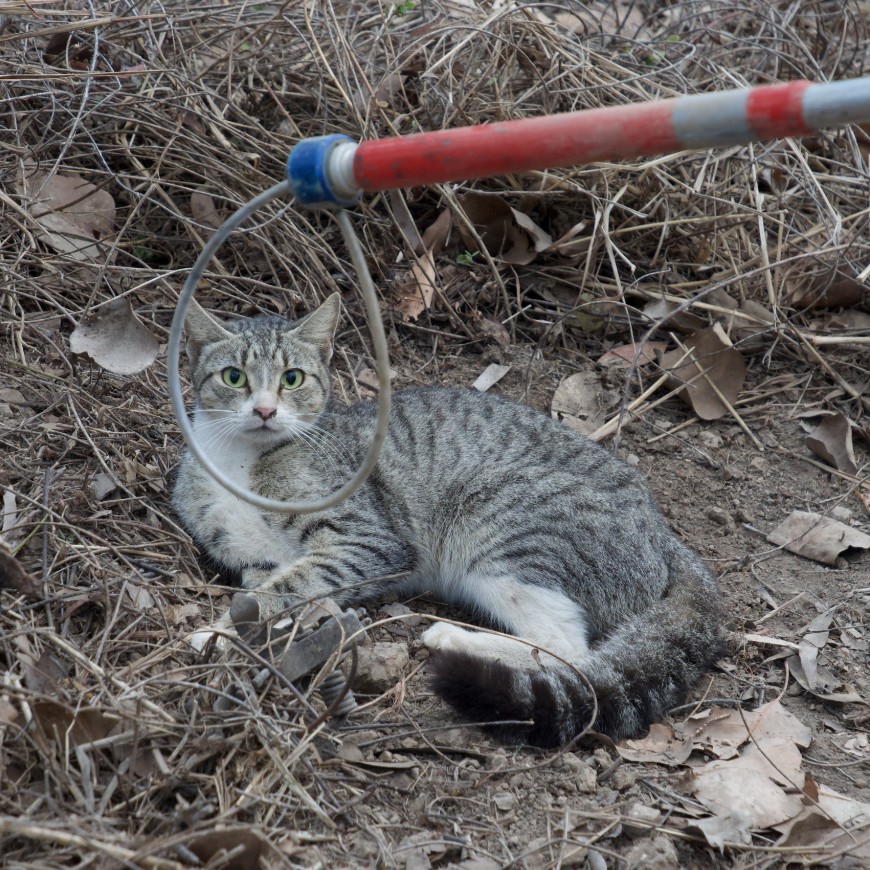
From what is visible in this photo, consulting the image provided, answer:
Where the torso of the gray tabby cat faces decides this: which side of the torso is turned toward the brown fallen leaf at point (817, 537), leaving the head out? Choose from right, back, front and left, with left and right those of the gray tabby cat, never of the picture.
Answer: back

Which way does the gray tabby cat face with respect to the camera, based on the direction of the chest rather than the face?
to the viewer's left

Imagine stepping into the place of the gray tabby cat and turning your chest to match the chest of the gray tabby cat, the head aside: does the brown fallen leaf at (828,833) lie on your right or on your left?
on your left

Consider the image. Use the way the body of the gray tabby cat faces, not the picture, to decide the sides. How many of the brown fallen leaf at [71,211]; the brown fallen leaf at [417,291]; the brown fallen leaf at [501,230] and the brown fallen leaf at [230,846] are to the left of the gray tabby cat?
1

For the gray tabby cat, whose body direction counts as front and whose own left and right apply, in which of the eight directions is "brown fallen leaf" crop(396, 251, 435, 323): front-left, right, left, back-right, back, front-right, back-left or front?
right

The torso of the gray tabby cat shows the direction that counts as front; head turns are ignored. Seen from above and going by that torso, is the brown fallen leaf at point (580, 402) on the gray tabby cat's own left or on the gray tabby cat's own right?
on the gray tabby cat's own right

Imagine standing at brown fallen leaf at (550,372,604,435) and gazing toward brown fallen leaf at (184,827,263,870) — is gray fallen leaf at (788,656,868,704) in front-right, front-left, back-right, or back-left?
front-left

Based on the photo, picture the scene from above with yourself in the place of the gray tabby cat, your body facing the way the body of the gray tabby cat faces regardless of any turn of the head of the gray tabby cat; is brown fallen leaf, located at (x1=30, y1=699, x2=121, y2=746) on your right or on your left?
on your left

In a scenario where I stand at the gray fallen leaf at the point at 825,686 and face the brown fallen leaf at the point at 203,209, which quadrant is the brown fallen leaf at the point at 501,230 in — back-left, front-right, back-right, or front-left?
front-right

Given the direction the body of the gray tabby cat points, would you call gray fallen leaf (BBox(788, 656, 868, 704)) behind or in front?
behind

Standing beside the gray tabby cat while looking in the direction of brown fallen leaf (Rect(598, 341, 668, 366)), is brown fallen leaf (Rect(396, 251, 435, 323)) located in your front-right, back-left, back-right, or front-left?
front-left
